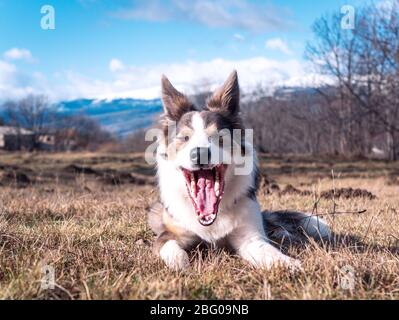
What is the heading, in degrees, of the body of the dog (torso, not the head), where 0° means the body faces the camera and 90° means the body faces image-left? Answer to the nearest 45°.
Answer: approximately 0°
